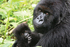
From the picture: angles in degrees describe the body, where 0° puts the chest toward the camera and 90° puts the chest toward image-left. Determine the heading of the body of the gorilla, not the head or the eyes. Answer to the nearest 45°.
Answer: approximately 45°
